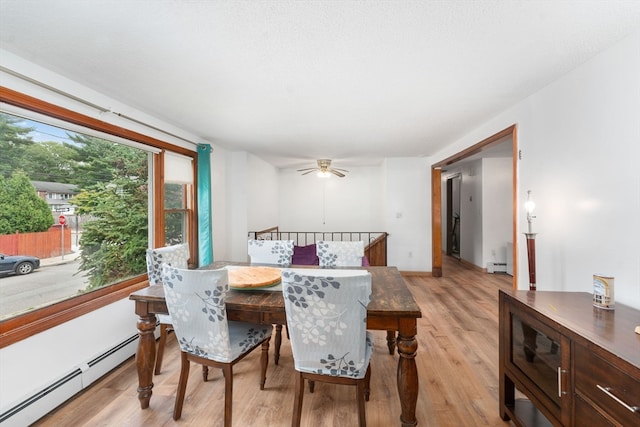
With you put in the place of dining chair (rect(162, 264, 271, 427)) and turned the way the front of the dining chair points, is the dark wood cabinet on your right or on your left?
on your right

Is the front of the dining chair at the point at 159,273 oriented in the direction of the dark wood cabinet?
yes

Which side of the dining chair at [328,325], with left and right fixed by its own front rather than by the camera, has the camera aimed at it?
back

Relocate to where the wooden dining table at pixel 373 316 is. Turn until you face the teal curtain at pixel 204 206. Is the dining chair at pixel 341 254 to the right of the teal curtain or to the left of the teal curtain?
right

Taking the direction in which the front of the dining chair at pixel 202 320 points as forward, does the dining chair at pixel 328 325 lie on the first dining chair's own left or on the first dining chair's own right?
on the first dining chair's own right

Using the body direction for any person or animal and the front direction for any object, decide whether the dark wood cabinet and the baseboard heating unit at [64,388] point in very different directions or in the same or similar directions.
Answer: very different directions
